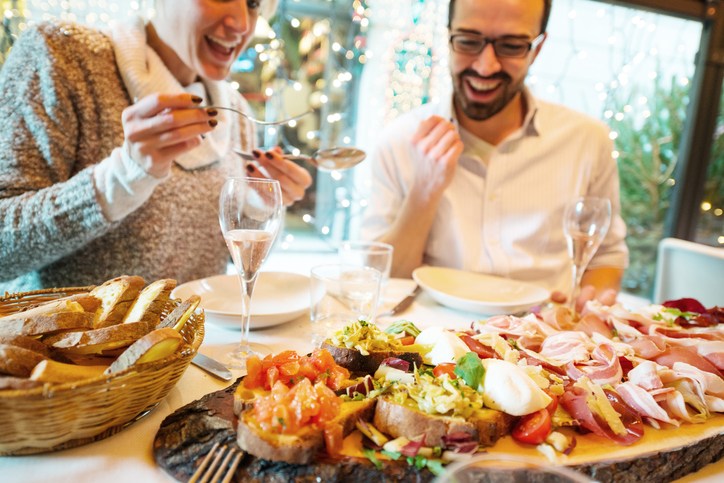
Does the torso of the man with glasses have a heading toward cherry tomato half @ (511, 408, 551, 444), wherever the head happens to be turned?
yes

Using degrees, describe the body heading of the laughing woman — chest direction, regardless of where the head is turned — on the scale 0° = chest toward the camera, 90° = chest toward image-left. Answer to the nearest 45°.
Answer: approximately 315°

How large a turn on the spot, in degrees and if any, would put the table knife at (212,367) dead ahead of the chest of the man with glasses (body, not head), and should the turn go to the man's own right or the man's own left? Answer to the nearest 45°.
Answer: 0° — they already face it

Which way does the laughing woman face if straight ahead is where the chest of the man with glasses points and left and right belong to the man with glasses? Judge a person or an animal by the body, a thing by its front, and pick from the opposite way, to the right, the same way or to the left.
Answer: to the left
